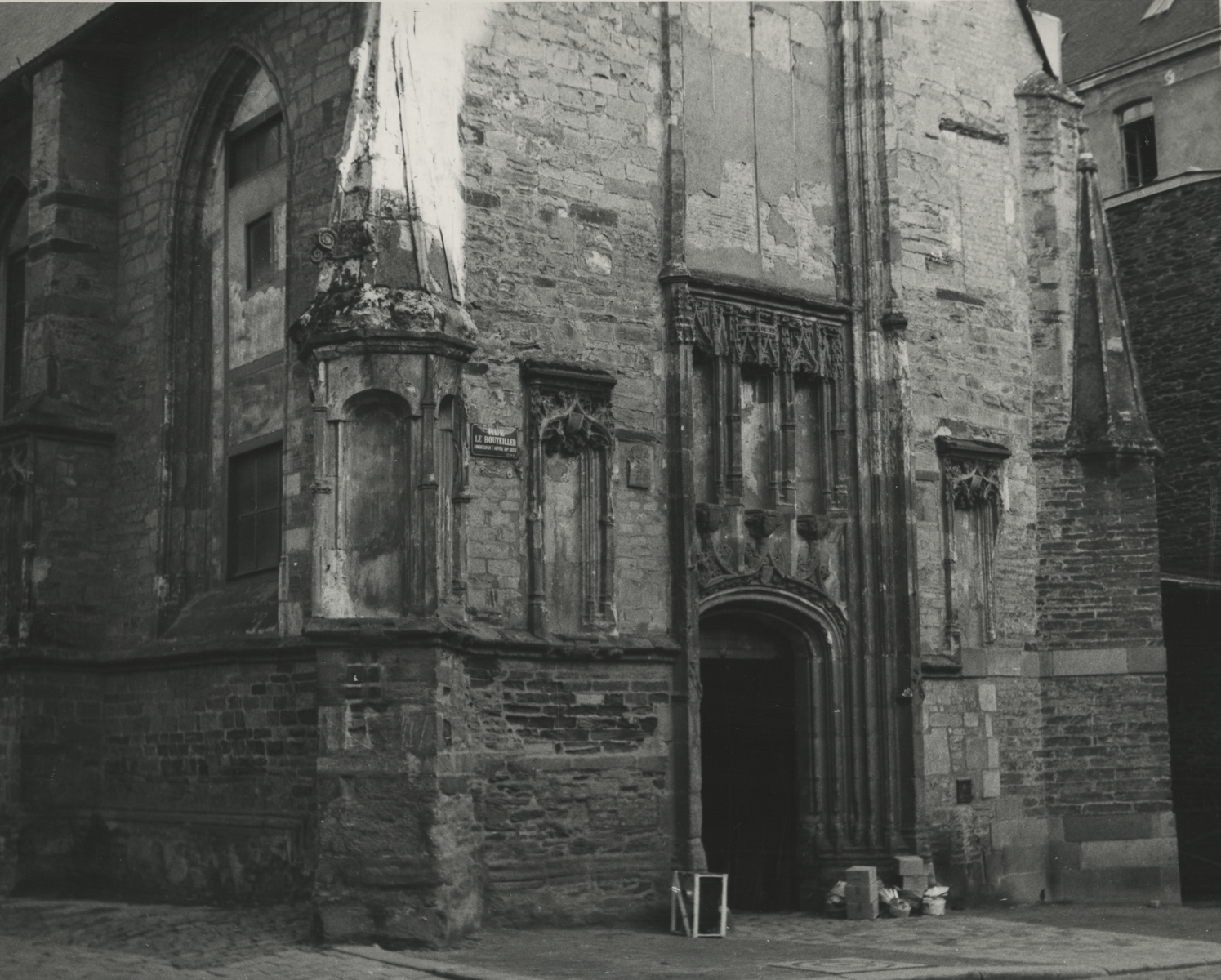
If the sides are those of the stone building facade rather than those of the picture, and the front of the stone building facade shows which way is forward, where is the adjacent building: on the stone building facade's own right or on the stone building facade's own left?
on the stone building facade's own left

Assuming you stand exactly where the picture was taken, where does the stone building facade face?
facing the viewer and to the right of the viewer
